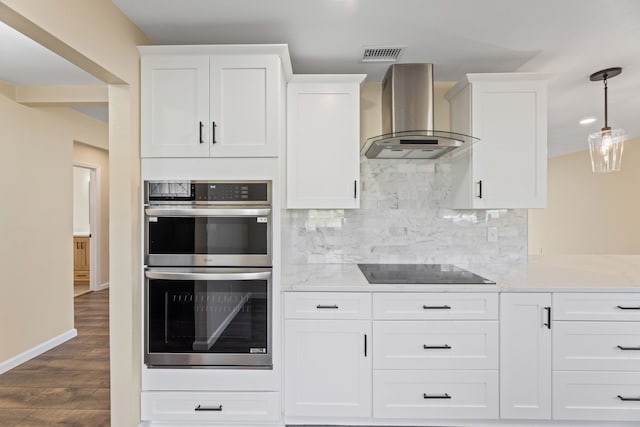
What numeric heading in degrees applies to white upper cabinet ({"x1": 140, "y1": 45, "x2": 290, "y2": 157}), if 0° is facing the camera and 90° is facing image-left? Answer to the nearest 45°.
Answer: approximately 0°

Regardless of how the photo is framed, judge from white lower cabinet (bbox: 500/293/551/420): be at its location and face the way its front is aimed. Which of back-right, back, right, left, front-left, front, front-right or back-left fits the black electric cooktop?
right

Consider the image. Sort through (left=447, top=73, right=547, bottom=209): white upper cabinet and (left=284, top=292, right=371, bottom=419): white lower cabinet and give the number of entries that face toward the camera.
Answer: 2

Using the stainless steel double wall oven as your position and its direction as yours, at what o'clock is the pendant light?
The pendant light is roughly at 9 o'clock from the stainless steel double wall oven.

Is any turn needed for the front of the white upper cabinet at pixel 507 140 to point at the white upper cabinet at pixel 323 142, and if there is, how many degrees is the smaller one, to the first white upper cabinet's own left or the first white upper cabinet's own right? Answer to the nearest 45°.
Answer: approximately 45° to the first white upper cabinet's own right
